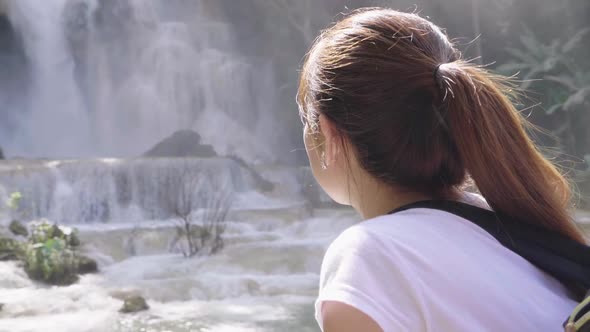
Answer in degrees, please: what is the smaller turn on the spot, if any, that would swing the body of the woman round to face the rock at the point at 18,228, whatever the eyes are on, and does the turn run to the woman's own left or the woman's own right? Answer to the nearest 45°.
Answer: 0° — they already face it

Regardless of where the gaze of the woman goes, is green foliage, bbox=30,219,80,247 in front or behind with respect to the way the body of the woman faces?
in front

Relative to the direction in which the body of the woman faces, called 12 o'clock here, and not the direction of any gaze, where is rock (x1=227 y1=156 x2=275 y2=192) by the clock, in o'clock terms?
The rock is roughly at 1 o'clock from the woman.

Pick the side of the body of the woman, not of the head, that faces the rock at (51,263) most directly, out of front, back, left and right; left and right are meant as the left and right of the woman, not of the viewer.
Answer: front

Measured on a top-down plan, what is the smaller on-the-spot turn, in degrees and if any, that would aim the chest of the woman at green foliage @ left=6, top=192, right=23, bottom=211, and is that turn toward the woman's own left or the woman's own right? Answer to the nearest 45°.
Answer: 0° — they already face it

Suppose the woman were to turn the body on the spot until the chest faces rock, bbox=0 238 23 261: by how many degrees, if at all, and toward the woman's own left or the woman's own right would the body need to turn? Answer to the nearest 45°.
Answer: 0° — they already face it

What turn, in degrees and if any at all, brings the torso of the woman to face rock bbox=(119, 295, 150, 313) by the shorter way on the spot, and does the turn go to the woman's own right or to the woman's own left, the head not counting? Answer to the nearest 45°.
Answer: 0° — they already face it

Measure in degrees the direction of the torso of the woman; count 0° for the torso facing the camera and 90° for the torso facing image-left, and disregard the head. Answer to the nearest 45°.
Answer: approximately 135°

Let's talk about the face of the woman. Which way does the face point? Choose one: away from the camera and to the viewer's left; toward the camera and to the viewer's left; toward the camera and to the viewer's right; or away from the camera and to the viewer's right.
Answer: away from the camera and to the viewer's left

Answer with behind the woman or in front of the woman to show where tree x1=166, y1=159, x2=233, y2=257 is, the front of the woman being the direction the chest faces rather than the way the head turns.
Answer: in front

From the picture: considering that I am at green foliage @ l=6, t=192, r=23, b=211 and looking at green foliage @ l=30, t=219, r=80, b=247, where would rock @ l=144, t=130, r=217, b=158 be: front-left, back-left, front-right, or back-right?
back-left

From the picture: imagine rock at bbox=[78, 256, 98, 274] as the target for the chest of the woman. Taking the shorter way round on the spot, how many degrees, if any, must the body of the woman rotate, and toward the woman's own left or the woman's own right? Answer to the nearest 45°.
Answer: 0° — they already face it
